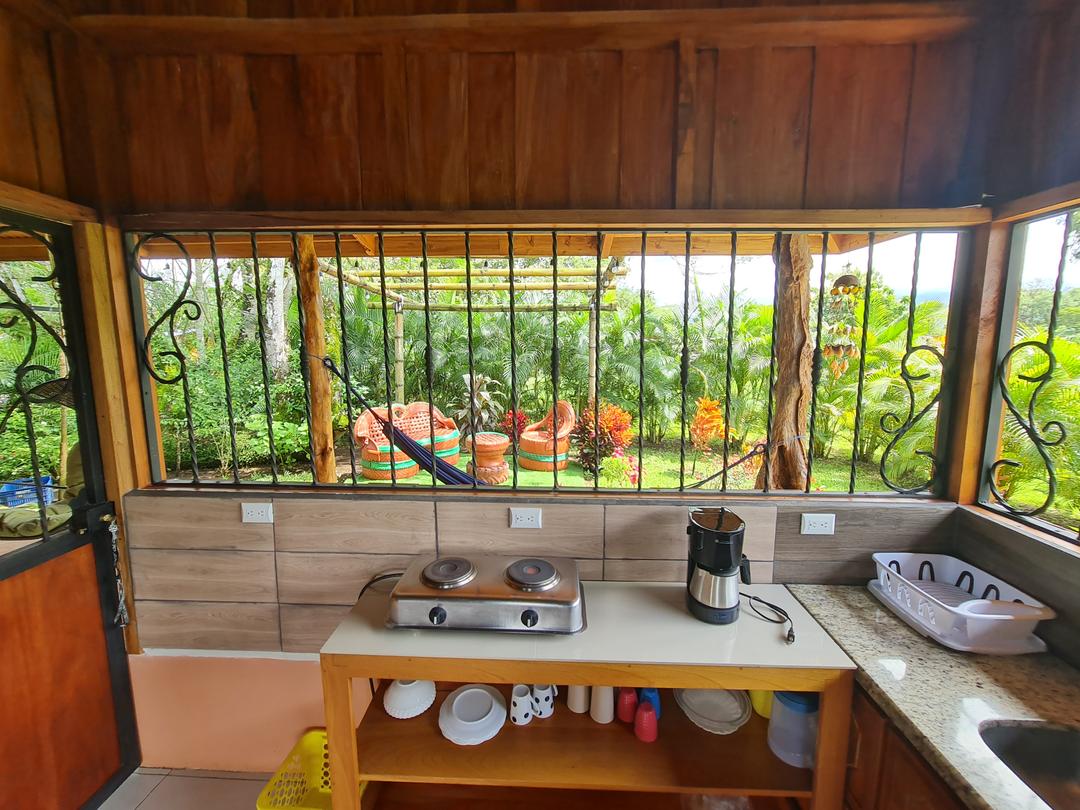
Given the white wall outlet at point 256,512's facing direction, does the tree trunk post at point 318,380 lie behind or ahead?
behind

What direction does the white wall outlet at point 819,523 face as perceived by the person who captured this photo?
facing the viewer

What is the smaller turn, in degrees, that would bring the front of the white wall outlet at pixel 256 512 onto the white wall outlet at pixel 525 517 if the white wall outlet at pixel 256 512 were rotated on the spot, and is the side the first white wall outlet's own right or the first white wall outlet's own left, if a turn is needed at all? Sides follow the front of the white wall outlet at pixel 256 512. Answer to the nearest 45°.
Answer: approximately 45° to the first white wall outlet's own left

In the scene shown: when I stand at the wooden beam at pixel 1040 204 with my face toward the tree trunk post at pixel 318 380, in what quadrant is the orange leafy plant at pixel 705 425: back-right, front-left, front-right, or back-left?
front-right

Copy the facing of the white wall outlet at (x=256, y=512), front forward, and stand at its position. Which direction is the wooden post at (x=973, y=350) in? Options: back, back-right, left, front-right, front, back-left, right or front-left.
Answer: front-left

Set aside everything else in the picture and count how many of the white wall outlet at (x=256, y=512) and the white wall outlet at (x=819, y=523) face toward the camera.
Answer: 2

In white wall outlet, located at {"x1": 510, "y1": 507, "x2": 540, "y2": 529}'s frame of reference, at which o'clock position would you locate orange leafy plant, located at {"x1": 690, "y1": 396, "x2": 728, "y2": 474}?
The orange leafy plant is roughly at 7 o'clock from the white wall outlet.

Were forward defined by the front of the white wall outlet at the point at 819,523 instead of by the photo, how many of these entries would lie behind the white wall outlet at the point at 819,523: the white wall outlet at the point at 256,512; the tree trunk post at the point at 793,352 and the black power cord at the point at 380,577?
1

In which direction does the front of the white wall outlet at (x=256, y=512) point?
toward the camera

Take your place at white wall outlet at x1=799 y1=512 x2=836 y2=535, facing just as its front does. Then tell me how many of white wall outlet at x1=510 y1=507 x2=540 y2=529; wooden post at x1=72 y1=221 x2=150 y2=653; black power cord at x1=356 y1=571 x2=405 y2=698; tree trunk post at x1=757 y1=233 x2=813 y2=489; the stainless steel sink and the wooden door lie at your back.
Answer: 1

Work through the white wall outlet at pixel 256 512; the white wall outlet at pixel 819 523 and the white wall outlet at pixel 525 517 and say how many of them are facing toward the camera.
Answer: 3

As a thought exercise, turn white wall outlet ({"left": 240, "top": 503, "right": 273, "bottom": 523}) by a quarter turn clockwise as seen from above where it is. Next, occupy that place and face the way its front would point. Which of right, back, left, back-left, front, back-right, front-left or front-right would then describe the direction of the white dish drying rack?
back-left

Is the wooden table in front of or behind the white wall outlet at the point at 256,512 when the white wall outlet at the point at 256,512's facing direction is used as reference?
in front

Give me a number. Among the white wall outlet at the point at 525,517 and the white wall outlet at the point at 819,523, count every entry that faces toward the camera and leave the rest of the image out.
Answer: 2

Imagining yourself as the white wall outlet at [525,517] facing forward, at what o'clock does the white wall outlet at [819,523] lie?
the white wall outlet at [819,523] is roughly at 9 o'clock from the white wall outlet at [525,517].
